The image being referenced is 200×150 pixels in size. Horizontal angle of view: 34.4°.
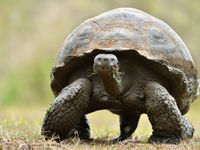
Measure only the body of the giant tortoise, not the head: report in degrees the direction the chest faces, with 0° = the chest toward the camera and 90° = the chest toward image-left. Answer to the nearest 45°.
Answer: approximately 0°
